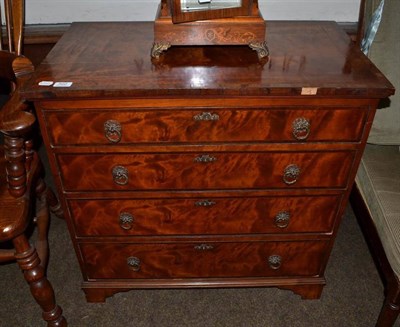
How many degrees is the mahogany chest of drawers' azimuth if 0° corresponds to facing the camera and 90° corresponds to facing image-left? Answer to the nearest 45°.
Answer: approximately 0°

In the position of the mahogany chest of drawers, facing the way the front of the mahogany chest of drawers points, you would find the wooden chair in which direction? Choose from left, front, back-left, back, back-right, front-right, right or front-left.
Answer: right
